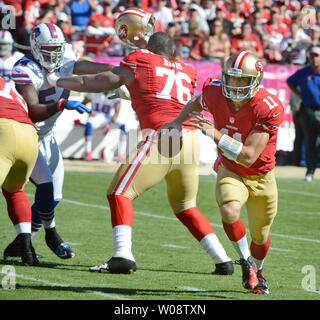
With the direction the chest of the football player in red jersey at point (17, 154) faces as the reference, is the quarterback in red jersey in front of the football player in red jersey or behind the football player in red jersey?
behind

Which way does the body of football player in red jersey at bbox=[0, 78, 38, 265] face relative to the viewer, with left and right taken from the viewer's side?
facing away from the viewer and to the left of the viewer

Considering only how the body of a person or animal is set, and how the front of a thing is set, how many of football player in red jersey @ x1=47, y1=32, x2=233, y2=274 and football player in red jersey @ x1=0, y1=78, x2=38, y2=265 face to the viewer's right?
0

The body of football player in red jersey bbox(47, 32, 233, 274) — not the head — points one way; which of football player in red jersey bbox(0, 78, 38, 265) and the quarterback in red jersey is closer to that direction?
the football player in red jersey

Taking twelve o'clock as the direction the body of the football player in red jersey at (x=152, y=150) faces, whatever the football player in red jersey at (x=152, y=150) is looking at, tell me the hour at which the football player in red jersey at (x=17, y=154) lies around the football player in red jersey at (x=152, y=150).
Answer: the football player in red jersey at (x=17, y=154) is roughly at 10 o'clock from the football player in red jersey at (x=152, y=150).

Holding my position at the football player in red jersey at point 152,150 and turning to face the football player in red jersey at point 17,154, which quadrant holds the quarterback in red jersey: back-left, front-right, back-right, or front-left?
back-left

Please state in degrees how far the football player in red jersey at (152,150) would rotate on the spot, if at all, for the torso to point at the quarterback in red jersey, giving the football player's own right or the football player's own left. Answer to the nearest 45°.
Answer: approximately 180°

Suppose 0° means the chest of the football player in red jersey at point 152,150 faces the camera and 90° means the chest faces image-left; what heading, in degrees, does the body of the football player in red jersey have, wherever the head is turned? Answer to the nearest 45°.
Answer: approximately 135°

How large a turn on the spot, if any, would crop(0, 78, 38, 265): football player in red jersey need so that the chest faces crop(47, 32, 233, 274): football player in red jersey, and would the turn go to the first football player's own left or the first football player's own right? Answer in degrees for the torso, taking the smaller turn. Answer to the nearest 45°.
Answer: approximately 135° to the first football player's own right
